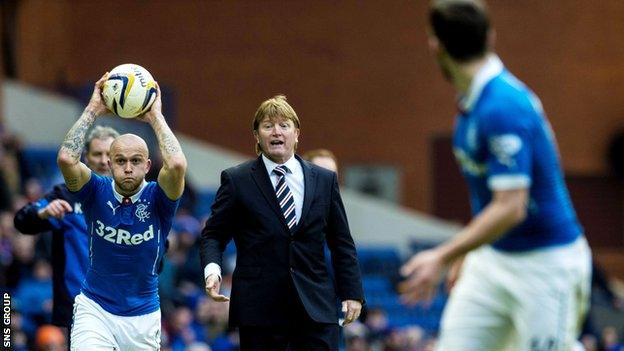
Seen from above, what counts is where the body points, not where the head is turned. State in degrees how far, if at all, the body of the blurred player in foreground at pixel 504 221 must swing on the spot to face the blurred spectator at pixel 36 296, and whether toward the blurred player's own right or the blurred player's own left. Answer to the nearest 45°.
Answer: approximately 45° to the blurred player's own right

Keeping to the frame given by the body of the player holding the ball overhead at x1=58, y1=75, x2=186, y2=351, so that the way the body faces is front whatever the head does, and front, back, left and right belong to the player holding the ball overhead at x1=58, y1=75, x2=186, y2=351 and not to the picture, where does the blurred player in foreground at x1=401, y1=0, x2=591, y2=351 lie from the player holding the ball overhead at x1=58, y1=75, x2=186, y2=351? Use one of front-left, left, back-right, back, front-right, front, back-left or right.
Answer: front-left

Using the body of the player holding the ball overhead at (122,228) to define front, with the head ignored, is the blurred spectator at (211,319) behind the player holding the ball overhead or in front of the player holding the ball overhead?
behind

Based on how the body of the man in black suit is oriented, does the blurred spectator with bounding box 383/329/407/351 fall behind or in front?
behind

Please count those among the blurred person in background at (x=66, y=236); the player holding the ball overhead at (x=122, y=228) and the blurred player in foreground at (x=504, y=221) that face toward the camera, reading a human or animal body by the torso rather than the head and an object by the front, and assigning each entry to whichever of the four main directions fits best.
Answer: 2

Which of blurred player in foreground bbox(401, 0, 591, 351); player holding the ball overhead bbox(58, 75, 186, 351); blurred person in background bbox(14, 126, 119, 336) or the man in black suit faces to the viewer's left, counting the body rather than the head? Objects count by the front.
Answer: blurred player in foreground bbox(401, 0, 591, 351)

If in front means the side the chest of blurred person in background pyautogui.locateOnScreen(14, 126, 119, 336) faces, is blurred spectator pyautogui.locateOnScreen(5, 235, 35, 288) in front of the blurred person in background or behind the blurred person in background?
behind

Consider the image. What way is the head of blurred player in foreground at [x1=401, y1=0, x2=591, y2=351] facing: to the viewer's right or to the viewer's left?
to the viewer's left
